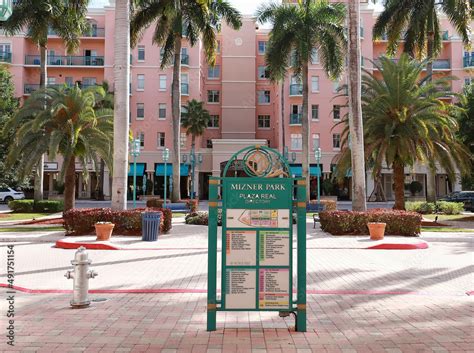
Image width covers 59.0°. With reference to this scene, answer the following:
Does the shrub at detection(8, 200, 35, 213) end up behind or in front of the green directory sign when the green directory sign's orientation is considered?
behind

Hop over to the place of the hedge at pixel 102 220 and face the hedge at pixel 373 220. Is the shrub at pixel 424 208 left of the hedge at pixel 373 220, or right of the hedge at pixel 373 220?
left

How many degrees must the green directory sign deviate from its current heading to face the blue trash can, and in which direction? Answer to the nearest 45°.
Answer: approximately 180°

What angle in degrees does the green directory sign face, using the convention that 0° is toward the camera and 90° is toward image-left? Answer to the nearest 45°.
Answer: approximately 0°

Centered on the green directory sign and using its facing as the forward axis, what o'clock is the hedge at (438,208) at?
The hedge is roughly at 7 o'clock from the green directory sign.

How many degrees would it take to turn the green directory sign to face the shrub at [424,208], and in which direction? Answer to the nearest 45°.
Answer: approximately 135° to its left

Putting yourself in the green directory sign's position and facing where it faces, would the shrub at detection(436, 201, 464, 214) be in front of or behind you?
behind

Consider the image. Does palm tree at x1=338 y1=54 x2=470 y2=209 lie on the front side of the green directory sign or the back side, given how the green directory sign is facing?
on the back side

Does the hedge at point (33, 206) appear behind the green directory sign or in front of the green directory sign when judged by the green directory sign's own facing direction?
behind

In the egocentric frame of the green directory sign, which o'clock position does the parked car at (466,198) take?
The parked car is roughly at 7 o'clock from the green directory sign.

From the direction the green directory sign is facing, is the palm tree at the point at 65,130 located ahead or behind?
behind

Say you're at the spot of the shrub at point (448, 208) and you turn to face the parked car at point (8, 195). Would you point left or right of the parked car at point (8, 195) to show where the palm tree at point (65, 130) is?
left
